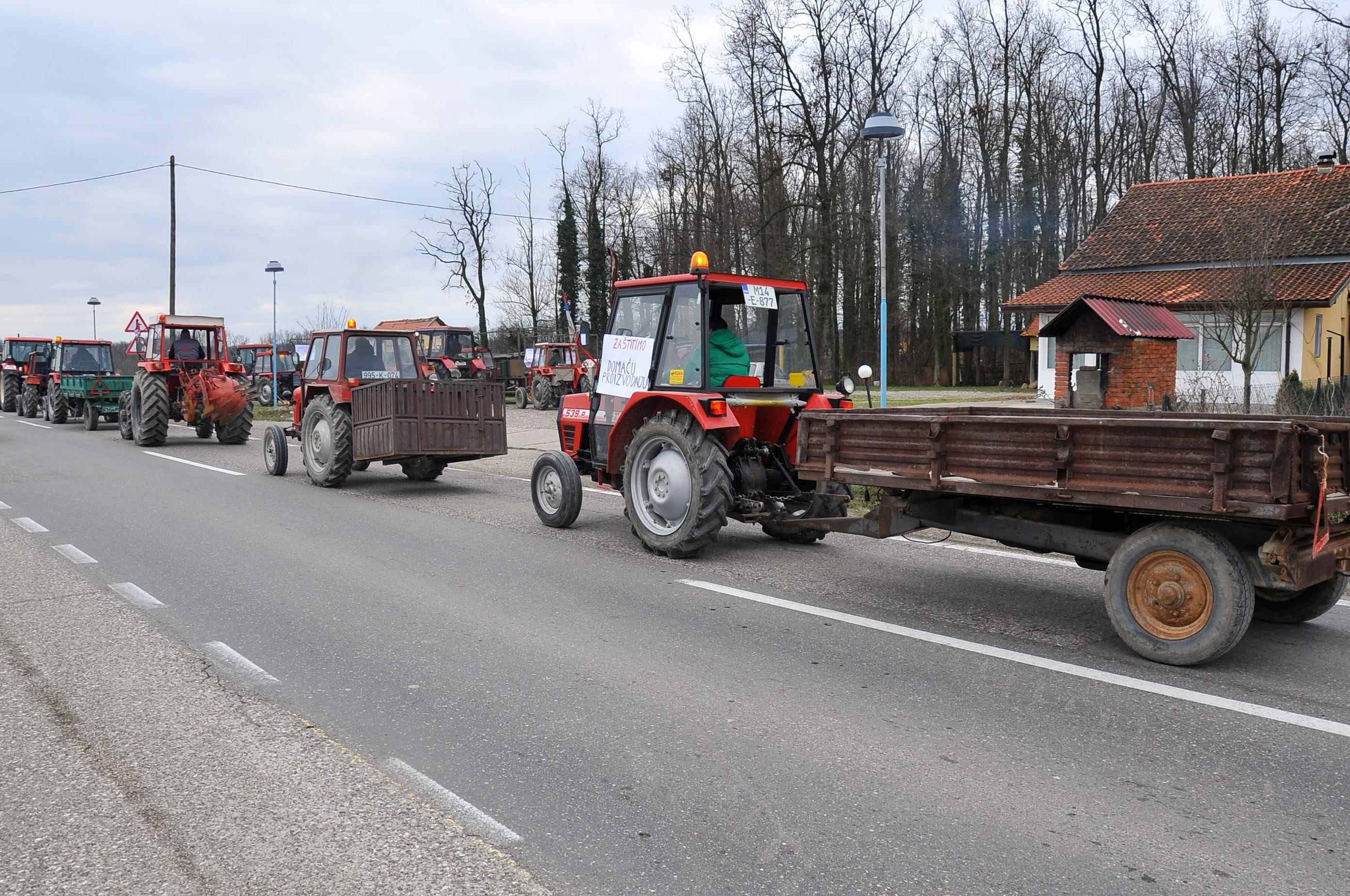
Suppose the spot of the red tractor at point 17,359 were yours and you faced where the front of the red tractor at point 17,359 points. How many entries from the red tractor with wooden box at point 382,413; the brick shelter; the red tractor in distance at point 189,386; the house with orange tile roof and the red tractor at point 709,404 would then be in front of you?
0

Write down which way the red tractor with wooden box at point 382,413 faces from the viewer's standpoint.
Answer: facing away from the viewer and to the left of the viewer

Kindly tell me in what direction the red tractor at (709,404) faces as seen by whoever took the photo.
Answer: facing away from the viewer and to the left of the viewer

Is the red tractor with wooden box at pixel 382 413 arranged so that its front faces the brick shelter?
no

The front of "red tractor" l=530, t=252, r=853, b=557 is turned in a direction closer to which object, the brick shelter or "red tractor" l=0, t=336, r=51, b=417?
the red tractor

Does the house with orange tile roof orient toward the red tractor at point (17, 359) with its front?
no

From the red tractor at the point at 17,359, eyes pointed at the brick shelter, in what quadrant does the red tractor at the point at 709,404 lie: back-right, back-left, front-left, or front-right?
front-right

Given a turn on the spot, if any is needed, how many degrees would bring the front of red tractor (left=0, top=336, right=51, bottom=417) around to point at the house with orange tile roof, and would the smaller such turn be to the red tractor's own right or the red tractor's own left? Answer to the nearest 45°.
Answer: approximately 180°

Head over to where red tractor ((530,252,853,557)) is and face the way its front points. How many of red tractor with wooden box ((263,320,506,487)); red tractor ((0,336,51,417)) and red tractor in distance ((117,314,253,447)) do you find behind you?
0

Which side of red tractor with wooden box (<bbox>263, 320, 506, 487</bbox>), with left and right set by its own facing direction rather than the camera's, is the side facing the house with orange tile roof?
right

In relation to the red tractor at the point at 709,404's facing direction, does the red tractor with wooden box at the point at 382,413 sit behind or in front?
in front

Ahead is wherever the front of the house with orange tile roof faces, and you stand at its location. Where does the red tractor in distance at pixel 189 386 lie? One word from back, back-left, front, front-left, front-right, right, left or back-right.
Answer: front-right

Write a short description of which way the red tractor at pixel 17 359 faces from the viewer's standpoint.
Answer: facing away from the viewer and to the left of the viewer

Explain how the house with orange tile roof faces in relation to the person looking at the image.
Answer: facing the viewer

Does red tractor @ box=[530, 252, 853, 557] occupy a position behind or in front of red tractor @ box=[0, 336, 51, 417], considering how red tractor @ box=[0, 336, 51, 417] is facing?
behind
